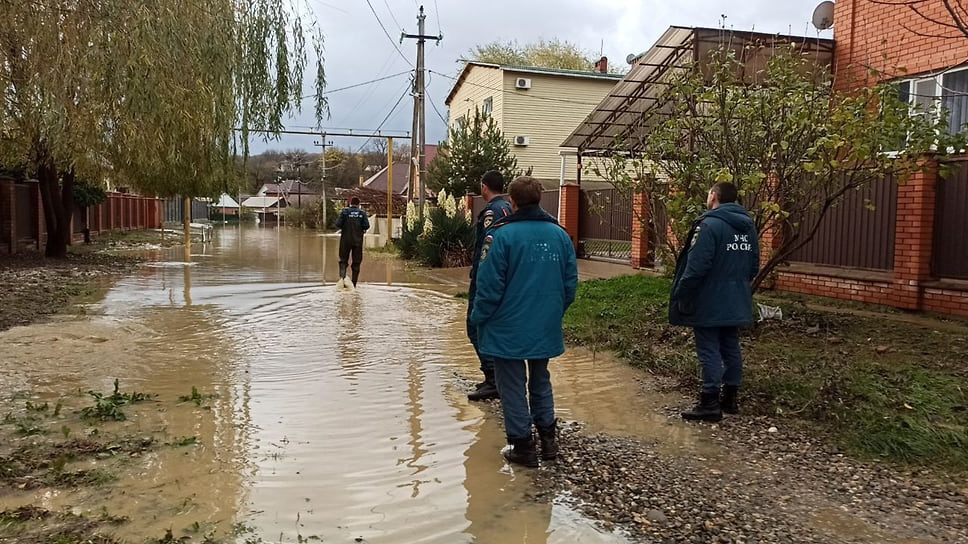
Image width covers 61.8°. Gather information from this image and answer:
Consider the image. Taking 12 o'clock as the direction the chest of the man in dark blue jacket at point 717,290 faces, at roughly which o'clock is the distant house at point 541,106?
The distant house is roughly at 1 o'clock from the man in dark blue jacket.

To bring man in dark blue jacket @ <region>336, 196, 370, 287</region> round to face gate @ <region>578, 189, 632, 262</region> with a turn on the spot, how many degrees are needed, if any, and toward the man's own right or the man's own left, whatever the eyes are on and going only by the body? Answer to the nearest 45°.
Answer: approximately 90° to the man's own right

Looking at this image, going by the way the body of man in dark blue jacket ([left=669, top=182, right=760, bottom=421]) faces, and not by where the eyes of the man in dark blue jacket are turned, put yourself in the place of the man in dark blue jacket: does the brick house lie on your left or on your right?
on your right

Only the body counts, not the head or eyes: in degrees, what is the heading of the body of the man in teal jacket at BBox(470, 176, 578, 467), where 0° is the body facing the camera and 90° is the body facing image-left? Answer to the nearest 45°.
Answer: approximately 135°

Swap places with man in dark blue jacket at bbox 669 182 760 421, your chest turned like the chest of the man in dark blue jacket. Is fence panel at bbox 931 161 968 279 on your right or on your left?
on your right

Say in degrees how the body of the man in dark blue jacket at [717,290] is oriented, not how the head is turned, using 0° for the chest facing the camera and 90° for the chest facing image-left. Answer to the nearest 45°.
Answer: approximately 135°

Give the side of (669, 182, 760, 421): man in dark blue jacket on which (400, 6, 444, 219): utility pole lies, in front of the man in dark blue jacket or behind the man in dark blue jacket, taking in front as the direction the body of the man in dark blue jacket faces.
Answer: in front

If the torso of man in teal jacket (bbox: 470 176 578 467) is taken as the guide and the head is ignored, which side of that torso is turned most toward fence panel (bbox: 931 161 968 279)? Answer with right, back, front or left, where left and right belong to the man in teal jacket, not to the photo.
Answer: right

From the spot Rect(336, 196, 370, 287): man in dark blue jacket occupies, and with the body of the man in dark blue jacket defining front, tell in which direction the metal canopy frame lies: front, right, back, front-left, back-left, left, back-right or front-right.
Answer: right

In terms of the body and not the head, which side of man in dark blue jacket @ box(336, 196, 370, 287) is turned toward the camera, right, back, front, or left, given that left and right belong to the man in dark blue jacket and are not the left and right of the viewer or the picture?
back

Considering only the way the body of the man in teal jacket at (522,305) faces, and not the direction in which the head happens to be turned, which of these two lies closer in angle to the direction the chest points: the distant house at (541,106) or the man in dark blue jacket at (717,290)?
the distant house
